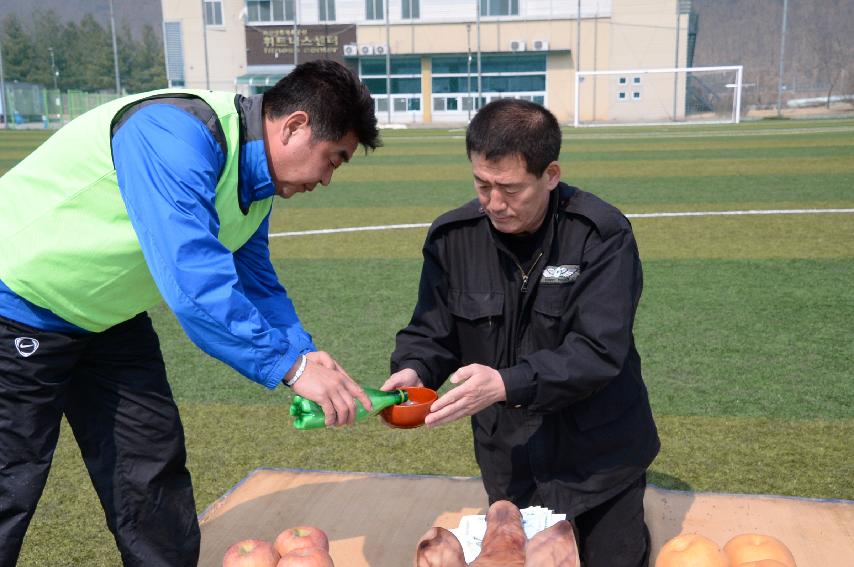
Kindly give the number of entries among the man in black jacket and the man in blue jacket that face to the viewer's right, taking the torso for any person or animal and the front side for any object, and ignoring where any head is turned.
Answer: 1

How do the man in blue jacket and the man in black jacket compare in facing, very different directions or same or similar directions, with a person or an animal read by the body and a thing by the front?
very different directions

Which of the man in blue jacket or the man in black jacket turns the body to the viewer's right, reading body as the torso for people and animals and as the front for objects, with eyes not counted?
the man in blue jacket

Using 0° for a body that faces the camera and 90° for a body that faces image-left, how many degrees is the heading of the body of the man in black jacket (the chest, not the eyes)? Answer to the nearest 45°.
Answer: approximately 45°

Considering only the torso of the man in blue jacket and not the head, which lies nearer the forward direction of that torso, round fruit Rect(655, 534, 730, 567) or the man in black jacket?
the man in black jacket

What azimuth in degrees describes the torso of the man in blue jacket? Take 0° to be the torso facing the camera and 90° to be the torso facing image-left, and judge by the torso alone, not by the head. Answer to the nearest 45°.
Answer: approximately 270°

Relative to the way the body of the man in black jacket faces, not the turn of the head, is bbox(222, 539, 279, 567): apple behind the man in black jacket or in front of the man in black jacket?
in front

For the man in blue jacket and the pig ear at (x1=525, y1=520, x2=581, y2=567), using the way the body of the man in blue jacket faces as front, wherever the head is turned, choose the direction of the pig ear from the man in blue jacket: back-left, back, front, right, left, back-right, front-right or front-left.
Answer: front-right

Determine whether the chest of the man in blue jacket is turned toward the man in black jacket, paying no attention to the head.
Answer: yes

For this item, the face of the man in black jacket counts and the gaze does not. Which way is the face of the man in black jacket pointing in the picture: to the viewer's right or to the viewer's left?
to the viewer's left
